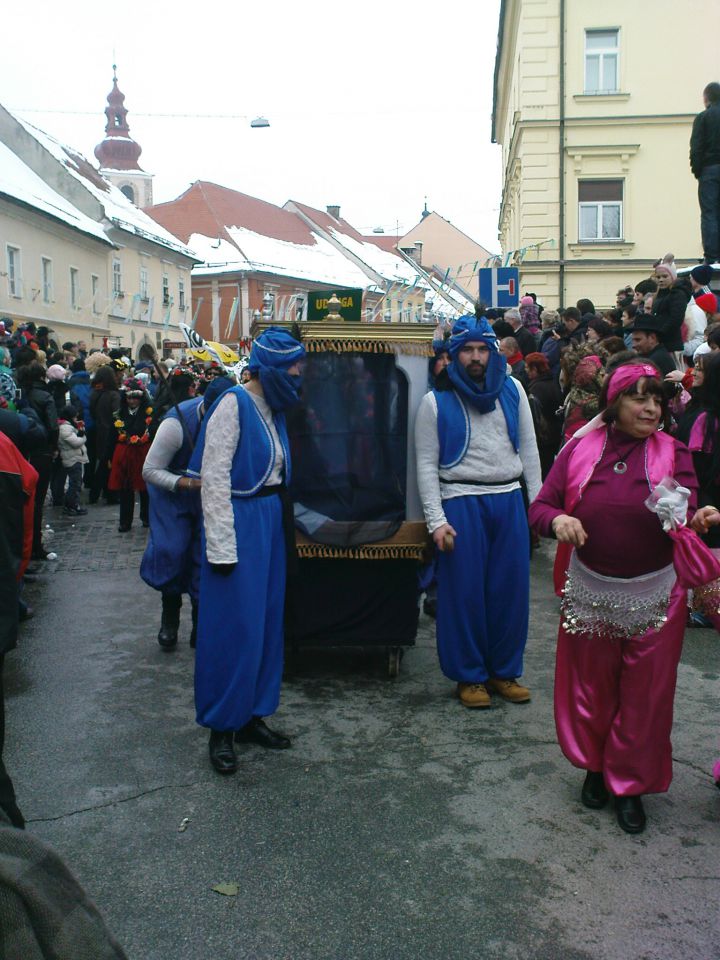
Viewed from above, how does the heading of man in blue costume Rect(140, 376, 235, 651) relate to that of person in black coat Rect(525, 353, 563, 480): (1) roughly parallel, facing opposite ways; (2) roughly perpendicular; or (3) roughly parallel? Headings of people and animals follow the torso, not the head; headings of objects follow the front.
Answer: roughly parallel, facing opposite ways

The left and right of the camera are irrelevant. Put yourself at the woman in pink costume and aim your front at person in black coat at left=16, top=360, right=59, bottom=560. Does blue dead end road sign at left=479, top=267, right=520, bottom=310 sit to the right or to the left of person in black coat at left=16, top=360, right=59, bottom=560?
right

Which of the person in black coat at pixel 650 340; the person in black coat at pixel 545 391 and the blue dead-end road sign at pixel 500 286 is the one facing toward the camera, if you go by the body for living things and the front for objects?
the blue dead-end road sign

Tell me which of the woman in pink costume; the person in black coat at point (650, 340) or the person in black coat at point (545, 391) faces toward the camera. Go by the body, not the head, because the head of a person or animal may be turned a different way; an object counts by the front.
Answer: the woman in pink costume

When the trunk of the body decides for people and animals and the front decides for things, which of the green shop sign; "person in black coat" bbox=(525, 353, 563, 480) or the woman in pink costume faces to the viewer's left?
the person in black coat

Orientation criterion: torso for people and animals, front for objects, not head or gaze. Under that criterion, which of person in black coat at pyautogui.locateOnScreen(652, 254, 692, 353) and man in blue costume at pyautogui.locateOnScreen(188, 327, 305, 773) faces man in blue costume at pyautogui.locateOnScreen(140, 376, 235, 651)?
the person in black coat

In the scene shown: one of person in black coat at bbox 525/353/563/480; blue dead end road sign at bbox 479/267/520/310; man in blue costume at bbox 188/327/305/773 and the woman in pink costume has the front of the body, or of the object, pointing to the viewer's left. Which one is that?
the person in black coat

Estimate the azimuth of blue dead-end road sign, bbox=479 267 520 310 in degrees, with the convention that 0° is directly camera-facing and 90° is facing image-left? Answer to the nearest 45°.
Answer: approximately 0°

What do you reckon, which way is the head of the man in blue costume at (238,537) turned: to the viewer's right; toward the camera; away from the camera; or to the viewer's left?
to the viewer's right

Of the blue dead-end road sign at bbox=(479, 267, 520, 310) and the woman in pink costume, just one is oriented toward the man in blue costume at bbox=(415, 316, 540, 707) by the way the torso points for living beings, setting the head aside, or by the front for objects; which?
the blue dead-end road sign

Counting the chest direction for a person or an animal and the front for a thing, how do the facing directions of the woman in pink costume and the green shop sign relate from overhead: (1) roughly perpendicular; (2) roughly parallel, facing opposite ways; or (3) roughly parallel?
roughly parallel

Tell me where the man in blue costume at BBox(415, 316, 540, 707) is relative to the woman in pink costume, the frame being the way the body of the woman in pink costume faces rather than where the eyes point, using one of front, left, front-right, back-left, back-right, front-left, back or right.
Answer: back-right

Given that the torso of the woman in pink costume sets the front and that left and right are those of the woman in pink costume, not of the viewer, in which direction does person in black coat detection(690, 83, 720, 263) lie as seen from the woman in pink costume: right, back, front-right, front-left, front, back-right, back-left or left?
back

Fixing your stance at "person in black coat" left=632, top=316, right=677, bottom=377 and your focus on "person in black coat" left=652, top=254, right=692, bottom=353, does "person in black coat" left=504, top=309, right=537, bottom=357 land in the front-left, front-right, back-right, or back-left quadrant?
front-left

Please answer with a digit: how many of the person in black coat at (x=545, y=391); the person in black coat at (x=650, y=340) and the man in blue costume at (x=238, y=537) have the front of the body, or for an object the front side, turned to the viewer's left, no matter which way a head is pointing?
2

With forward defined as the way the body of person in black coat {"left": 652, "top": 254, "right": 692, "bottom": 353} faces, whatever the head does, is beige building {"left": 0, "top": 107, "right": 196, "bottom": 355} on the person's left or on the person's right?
on the person's right
